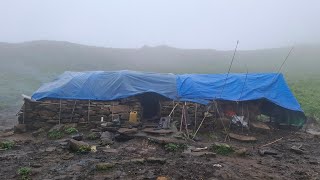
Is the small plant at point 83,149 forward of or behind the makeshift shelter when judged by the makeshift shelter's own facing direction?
forward

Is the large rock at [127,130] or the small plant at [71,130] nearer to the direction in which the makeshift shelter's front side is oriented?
the large rock

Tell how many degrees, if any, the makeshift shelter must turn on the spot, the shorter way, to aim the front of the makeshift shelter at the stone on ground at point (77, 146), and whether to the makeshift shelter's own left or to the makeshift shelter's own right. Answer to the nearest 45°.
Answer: approximately 45° to the makeshift shelter's own right

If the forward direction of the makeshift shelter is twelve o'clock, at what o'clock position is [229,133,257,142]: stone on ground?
The stone on ground is roughly at 10 o'clock from the makeshift shelter.

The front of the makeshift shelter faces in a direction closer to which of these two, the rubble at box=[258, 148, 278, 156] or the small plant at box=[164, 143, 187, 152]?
the small plant

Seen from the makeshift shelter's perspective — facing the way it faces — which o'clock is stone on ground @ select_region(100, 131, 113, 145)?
The stone on ground is roughly at 1 o'clock from the makeshift shelter.

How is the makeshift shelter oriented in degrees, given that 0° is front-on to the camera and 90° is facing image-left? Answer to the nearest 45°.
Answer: approximately 0°

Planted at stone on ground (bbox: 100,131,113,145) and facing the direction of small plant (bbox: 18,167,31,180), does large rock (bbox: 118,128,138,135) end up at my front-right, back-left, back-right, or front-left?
back-left

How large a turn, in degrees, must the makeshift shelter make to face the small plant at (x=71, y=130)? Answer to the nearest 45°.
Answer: approximately 45° to its right

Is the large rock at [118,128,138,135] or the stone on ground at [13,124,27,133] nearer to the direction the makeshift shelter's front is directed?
the large rock

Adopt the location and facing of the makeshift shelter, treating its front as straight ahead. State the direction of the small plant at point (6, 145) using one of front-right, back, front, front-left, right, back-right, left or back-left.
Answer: front-right

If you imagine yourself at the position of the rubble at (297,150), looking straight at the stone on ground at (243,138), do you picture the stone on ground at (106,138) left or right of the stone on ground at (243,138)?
left

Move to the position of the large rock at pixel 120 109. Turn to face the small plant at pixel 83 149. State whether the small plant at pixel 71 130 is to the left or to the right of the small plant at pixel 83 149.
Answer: right

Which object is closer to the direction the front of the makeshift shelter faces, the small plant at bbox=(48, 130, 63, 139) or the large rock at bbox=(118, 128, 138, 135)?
the large rock
